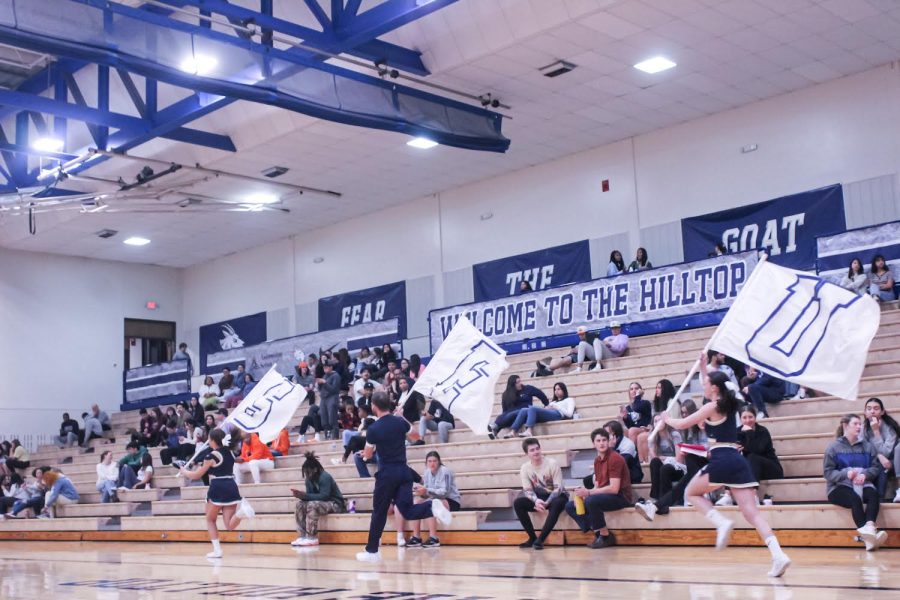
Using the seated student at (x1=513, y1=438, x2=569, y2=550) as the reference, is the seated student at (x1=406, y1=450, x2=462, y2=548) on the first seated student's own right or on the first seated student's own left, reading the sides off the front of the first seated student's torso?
on the first seated student's own right

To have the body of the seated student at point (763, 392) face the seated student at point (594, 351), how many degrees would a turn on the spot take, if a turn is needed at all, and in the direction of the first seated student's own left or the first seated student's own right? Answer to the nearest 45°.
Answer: approximately 90° to the first seated student's own right

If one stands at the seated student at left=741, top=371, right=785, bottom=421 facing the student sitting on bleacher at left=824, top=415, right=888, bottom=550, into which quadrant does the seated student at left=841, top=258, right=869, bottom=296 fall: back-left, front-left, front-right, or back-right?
back-left

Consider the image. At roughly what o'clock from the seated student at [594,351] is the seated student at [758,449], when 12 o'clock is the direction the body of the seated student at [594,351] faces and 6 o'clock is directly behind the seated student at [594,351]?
the seated student at [758,449] is roughly at 10 o'clock from the seated student at [594,351].

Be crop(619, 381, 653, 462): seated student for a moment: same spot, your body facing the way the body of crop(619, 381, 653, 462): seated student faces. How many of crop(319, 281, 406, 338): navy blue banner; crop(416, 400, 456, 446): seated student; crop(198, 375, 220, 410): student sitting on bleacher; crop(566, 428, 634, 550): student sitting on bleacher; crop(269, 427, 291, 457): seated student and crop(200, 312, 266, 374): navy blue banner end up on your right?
5

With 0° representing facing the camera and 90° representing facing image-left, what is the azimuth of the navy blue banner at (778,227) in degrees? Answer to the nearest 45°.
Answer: approximately 45°

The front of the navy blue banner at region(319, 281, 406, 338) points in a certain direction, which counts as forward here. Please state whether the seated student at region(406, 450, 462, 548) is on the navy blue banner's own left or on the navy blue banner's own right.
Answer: on the navy blue banner's own left

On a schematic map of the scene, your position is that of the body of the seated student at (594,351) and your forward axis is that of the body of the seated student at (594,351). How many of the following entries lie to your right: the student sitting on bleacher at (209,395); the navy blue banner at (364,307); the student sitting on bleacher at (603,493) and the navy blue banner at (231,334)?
3

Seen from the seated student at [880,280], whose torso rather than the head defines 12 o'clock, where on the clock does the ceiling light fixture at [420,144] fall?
The ceiling light fixture is roughly at 2 o'clock from the seated student.

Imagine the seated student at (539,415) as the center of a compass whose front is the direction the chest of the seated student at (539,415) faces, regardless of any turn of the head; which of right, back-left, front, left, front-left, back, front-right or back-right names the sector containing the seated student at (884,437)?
left

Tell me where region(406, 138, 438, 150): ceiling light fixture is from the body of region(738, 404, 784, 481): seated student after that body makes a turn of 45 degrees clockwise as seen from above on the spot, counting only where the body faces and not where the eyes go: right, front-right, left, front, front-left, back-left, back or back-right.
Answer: front-right
